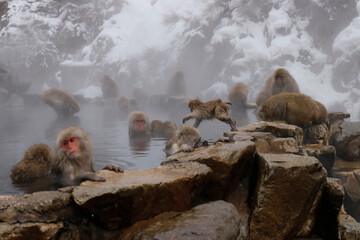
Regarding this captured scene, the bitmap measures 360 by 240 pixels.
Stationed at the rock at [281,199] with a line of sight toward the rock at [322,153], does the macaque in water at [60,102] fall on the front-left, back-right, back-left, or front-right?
front-left

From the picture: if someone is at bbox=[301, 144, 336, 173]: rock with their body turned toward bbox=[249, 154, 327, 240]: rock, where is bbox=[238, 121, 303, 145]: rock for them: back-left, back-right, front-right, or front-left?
front-right

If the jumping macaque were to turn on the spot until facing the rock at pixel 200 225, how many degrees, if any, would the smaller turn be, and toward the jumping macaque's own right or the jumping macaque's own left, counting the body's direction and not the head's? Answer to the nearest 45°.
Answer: approximately 90° to the jumping macaque's own left

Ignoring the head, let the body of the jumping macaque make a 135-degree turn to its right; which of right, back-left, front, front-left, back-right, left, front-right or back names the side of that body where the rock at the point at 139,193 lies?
back-right

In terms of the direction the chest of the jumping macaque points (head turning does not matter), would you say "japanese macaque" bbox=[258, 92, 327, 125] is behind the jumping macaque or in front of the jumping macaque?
behind

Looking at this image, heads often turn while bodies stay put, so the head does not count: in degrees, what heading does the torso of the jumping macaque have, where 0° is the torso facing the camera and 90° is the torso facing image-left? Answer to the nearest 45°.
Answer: approximately 90°

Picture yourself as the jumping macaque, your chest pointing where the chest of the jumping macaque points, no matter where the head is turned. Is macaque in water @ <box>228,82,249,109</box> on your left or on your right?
on your right
